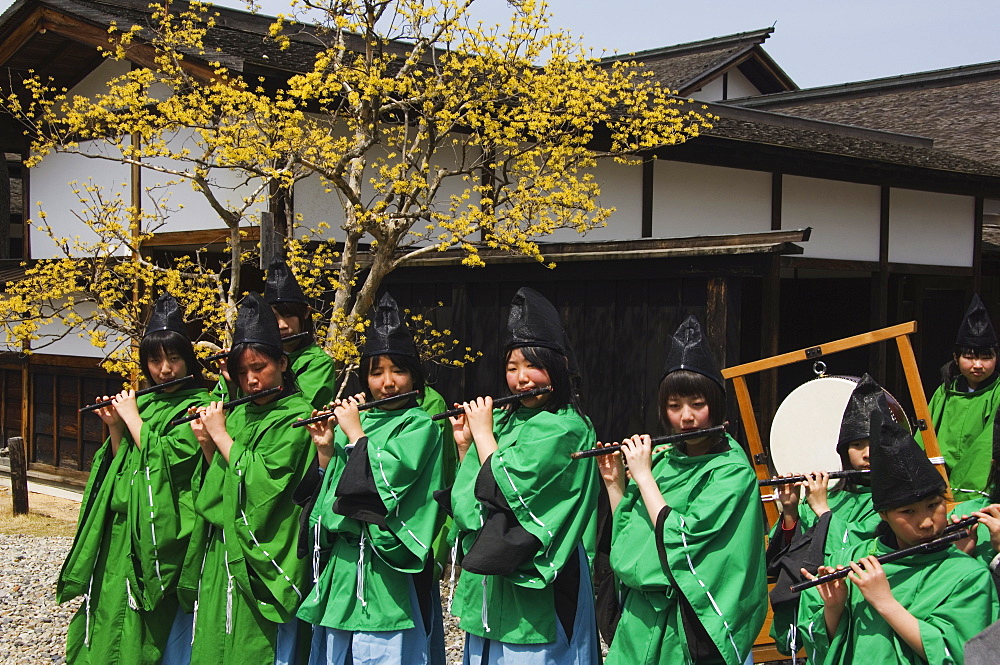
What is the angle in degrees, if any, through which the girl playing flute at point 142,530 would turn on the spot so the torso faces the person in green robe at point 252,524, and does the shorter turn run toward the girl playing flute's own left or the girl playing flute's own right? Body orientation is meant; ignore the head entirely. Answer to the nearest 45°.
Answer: approximately 90° to the girl playing flute's own left

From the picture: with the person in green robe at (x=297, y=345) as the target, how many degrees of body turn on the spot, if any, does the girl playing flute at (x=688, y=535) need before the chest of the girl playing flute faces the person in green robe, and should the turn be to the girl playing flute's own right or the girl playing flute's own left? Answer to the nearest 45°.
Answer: approximately 90° to the girl playing flute's own right

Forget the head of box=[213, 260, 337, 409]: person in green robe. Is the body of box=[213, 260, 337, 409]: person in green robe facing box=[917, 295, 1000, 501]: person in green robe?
no

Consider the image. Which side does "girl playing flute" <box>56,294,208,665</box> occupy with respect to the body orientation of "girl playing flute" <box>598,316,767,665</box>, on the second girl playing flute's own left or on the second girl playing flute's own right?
on the second girl playing flute's own right

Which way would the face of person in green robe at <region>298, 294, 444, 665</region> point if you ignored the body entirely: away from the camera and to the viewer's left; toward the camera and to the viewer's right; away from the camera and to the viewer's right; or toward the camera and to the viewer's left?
toward the camera and to the viewer's left

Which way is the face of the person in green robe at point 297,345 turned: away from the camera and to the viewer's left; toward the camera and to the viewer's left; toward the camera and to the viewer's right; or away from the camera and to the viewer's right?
toward the camera and to the viewer's left

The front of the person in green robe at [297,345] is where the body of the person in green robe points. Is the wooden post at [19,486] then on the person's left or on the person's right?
on the person's right

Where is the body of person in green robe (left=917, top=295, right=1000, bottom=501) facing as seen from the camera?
toward the camera

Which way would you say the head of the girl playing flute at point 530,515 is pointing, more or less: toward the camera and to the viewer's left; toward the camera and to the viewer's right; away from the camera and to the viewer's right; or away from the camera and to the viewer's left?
toward the camera and to the viewer's left

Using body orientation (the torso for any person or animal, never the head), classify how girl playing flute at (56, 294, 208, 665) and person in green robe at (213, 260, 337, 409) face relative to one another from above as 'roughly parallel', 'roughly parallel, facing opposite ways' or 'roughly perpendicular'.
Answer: roughly parallel

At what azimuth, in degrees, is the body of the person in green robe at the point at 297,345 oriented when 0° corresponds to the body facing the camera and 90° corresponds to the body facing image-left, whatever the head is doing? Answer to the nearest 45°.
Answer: approximately 45°

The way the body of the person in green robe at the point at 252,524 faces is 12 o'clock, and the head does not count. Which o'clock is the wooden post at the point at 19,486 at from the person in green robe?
The wooden post is roughly at 4 o'clock from the person in green robe.

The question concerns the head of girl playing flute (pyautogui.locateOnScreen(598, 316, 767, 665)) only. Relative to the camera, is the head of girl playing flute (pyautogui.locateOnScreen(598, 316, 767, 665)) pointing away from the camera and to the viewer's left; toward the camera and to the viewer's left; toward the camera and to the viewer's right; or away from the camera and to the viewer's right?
toward the camera and to the viewer's left

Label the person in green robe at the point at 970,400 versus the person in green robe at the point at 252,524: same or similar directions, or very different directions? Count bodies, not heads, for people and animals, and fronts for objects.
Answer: same or similar directions

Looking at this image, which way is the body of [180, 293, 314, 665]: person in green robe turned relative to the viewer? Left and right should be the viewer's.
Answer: facing the viewer and to the left of the viewer

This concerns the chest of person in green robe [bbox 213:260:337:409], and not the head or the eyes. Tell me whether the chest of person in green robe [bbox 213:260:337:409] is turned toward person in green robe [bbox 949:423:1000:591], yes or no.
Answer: no

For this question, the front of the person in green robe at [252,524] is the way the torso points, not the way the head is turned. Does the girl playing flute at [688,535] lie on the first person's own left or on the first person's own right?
on the first person's own left

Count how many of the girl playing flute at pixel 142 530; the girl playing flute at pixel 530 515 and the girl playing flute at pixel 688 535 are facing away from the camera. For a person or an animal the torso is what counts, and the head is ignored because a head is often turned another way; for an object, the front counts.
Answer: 0

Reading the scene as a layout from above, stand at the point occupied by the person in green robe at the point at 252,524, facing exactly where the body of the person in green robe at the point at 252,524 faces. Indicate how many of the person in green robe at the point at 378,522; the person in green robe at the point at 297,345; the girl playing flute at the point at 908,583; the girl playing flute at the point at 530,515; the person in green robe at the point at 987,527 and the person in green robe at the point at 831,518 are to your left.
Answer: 5

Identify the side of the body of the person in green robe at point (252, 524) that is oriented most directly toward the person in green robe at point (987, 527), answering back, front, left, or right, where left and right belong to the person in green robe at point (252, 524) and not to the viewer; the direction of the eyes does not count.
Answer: left

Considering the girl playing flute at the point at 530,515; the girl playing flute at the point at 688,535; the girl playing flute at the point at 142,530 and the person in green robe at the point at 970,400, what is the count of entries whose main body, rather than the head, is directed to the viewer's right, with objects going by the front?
0
